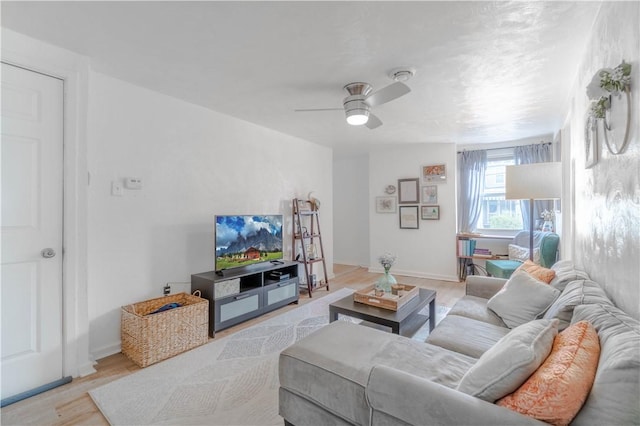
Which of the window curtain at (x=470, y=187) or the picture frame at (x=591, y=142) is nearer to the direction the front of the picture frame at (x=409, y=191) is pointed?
the picture frame

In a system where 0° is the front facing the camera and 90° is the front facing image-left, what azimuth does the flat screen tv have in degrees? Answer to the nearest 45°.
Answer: approximately 315°

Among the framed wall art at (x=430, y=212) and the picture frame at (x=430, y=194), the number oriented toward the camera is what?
2

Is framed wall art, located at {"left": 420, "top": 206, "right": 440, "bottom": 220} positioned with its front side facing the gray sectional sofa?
yes

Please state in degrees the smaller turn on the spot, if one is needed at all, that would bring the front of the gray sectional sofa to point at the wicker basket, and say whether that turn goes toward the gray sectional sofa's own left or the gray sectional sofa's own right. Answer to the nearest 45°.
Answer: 0° — it already faces it

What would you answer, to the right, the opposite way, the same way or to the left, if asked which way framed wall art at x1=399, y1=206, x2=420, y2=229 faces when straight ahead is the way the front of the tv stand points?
to the right

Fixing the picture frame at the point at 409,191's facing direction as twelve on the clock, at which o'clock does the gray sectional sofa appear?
The gray sectional sofa is roughly at 12 o'clock from the picture frame.

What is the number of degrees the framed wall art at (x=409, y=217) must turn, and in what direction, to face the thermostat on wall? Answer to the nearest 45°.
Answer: approximately 45° to its right

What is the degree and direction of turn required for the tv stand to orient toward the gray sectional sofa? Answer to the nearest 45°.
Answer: approximately 45° to its right

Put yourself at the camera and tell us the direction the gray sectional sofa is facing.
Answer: facing to the left of the viewer

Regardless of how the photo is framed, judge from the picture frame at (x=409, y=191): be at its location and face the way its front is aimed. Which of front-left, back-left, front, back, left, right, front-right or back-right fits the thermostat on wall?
front-right

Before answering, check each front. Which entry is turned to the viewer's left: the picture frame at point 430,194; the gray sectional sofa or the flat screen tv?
the gray sectional sofa

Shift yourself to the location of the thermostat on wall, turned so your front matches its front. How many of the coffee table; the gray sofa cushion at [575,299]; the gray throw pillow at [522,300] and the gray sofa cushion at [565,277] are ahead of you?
4

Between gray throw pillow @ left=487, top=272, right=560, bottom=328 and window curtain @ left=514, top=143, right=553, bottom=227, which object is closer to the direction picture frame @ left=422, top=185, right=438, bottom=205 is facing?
the gray throw pillow

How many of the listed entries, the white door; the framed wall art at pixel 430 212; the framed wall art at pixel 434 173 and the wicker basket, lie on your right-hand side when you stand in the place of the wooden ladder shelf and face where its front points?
2

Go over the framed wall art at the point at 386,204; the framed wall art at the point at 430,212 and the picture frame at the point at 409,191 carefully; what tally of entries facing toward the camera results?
3

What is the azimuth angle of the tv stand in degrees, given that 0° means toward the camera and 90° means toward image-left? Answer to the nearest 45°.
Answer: approximately 315°

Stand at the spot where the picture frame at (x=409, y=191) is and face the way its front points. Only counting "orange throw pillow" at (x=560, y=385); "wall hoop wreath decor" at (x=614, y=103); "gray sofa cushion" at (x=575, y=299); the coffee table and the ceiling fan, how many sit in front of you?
5
